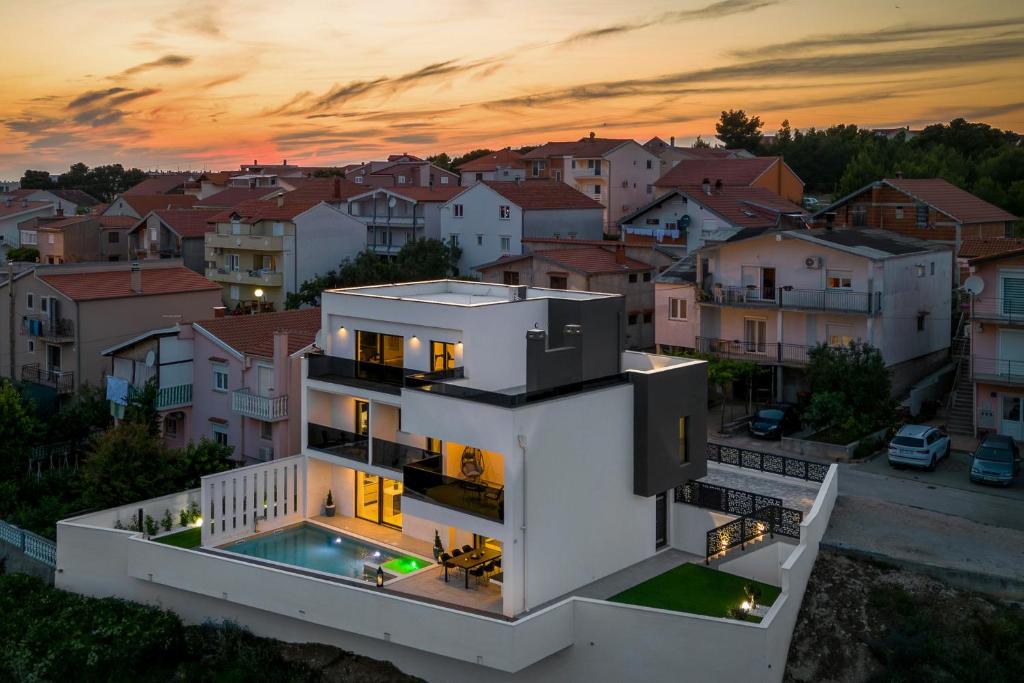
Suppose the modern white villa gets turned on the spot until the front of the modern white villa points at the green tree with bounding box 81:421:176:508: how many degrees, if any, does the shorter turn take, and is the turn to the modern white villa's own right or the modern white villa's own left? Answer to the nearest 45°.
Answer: approximately 90° to the modern white villa's own right

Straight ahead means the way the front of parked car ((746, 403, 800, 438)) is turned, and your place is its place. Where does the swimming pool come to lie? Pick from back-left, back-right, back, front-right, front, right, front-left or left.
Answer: front

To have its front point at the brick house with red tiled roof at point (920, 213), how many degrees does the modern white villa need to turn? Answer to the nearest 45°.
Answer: approximately 180°

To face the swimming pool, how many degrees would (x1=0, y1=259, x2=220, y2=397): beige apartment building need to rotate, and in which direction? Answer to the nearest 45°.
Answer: approximately 45° to its left

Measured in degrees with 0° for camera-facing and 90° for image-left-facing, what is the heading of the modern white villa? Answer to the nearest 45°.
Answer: approximately 45°

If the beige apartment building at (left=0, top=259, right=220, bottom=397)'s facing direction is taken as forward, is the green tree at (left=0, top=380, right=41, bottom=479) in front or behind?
in front

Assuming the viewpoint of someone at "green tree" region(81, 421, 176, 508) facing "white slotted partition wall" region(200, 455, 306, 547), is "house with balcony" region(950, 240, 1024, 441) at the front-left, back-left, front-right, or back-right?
front-left

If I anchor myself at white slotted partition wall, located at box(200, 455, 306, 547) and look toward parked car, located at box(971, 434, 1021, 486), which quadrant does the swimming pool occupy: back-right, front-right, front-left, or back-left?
front-right

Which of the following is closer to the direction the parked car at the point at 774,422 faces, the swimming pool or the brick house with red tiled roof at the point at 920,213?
the swimming pool

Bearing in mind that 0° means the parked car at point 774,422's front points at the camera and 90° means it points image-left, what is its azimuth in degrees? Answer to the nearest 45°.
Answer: approximately 45°

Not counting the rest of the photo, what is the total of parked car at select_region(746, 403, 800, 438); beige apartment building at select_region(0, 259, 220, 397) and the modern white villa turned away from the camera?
0

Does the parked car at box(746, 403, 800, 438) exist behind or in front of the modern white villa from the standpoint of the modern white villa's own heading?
behind

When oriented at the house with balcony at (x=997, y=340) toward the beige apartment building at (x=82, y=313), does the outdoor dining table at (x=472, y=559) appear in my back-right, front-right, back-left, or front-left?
front-left

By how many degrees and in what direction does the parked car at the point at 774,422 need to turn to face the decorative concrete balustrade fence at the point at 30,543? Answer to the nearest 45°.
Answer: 0° — it already faces it
